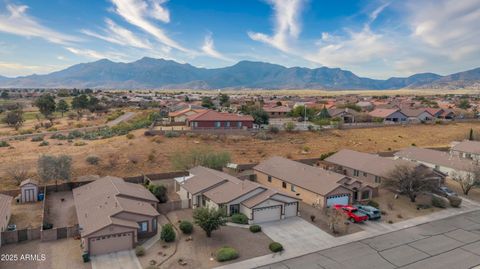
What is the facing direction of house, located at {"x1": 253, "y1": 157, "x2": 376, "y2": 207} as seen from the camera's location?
facing the viewer and to the right of the viewer

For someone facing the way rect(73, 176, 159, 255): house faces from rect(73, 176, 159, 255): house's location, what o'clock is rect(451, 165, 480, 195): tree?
The tree is roughly at 9 o'clock from the house.

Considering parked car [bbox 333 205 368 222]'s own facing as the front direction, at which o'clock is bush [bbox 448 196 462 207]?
The bush is roughly at 3 o'clock from the parked car.

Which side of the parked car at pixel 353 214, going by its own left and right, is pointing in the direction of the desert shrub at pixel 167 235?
left

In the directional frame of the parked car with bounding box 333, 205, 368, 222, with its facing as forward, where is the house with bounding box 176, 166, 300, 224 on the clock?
The house is roughly at 10 o'clock from the parked car.

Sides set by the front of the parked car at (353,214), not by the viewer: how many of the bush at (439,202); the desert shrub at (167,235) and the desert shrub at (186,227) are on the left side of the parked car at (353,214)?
2

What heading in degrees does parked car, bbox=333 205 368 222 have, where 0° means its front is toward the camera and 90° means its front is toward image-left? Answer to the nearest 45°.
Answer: approximately 135°

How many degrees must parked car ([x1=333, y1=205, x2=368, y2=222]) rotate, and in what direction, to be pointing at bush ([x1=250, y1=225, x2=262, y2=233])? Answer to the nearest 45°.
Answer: approximately 90° to its left

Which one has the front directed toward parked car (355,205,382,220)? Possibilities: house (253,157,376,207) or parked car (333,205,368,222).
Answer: the house

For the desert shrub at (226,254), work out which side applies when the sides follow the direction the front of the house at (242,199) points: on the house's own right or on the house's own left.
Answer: on the house's own right

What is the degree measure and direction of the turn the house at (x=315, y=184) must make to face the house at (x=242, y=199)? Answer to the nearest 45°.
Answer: approximately 90° to its right

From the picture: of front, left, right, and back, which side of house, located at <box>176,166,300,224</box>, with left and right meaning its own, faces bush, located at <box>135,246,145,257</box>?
right

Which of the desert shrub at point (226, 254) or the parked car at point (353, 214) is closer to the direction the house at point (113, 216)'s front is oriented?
the desert shrub

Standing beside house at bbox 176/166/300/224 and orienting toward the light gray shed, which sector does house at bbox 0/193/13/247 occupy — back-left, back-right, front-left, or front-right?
front-left

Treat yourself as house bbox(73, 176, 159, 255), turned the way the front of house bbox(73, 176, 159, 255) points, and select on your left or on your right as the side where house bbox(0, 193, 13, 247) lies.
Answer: on your right

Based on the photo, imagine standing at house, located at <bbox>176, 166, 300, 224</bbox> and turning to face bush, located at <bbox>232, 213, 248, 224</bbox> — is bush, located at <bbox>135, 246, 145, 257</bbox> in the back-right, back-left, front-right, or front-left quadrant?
front-right

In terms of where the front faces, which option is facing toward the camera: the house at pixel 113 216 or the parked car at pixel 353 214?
the house

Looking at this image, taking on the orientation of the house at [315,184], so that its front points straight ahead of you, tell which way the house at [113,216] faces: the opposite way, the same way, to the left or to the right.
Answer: the same way

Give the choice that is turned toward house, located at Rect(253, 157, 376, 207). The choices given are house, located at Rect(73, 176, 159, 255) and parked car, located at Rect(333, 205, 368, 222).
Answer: the parked car

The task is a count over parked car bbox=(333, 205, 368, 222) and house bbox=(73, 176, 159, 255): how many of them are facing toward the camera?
1
